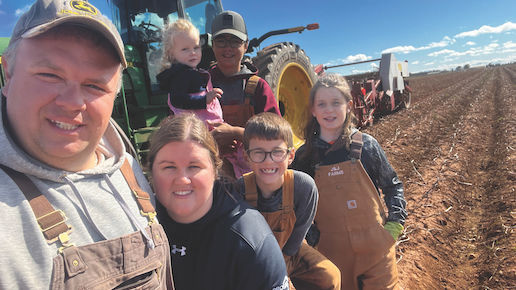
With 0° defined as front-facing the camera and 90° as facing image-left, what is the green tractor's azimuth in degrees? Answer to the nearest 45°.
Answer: approximately 45°

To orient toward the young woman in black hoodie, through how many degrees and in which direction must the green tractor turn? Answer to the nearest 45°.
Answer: approximately 45° to its left

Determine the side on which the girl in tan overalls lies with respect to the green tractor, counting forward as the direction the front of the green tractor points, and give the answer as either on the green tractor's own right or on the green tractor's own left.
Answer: on the green tractor's own left

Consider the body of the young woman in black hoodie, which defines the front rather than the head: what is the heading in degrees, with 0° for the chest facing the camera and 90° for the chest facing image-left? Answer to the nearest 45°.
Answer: approximately 45°
